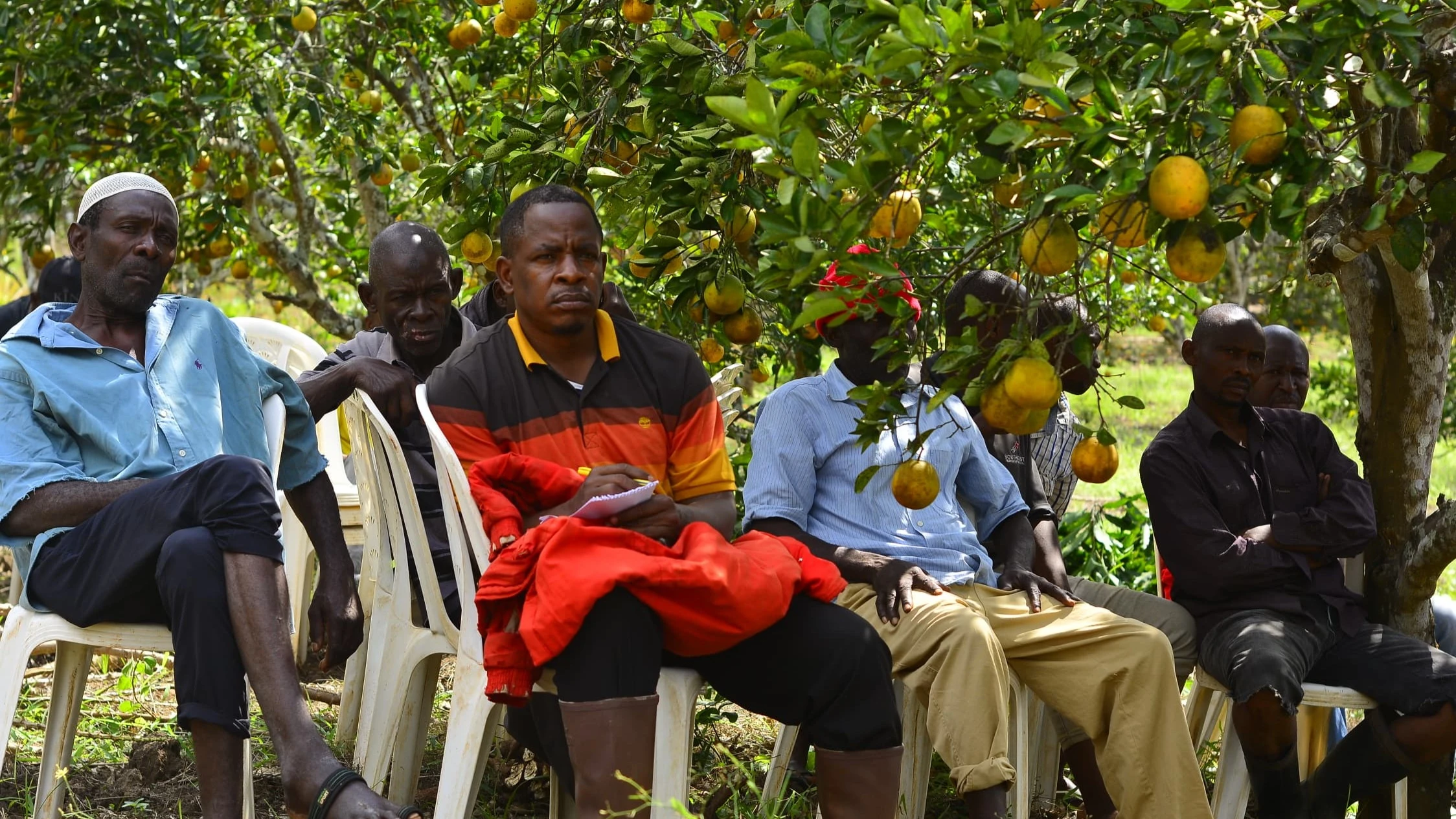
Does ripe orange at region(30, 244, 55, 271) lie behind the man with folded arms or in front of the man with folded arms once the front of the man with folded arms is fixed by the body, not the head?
behind

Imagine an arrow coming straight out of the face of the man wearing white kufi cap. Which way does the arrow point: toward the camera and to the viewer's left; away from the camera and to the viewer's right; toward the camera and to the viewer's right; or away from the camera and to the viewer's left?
toward the camera and to the viewer's right

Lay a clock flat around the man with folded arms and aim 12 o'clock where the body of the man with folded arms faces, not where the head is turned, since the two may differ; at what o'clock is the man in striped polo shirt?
The man in striped polo shirt is roughly at 3 o'clock from the man with folded arms.

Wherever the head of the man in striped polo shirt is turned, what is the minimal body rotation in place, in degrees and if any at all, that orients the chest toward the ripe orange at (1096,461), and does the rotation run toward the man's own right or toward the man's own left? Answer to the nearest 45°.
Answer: approximately 45° to the man's own left

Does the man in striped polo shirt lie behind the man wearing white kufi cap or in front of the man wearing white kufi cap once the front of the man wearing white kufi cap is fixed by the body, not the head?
in front

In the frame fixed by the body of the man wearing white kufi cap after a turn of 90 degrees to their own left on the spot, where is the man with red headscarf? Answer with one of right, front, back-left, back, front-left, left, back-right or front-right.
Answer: front-right

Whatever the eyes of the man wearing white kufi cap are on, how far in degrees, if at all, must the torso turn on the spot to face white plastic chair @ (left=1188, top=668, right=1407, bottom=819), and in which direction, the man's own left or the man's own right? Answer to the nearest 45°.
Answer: approximately 45° to the man's own left
